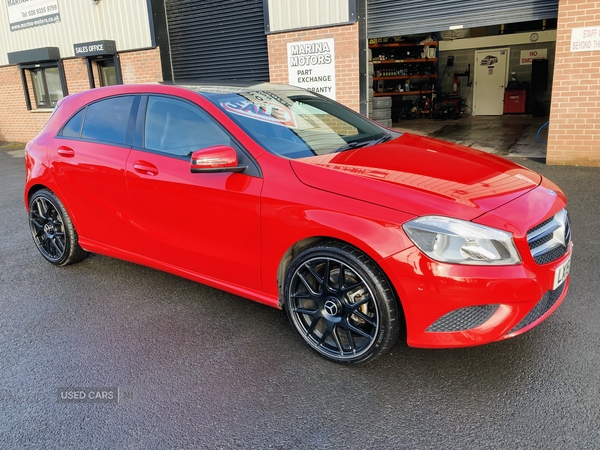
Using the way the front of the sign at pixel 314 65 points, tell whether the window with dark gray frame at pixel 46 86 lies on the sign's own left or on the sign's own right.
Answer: on the sign's own right

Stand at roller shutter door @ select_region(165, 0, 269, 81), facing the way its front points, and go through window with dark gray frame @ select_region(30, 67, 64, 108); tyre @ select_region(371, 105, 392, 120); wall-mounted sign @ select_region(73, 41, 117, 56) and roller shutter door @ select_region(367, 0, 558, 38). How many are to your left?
2

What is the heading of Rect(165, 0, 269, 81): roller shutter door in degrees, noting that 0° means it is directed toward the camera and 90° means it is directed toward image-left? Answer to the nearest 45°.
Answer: approximately 45°

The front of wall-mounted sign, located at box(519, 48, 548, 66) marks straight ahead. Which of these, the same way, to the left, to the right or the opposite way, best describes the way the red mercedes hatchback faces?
to the left

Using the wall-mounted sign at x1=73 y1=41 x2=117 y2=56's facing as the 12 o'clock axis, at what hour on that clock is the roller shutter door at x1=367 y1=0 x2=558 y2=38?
The roller shutter door is roughly at 9 o'clock from the wall-mounted sign.

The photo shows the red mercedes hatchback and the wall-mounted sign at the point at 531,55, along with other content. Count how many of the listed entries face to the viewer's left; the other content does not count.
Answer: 0

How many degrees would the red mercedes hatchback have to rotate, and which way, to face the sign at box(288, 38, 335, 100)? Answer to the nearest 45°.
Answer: approximately 135° to its left

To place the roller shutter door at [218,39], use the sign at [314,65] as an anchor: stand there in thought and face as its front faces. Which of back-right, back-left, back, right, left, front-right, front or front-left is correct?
right

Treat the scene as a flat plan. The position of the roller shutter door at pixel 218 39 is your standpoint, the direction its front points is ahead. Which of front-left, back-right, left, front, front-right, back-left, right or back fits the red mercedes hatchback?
front-left

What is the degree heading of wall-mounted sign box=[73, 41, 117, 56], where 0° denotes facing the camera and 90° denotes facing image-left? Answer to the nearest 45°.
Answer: approximately 45°

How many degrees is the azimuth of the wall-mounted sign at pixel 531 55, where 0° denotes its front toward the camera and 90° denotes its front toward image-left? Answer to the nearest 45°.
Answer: approximately 0°
